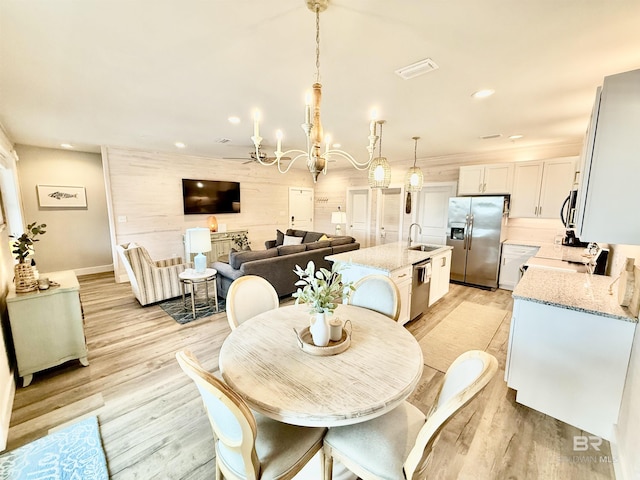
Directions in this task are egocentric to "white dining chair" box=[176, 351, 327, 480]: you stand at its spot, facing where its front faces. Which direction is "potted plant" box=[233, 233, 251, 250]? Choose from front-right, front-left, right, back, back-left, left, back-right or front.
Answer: front-left

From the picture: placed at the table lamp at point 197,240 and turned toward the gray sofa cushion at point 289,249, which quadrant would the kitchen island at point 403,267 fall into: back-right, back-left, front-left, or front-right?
front-right

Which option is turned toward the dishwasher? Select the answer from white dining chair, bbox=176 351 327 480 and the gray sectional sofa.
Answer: the white dining chair

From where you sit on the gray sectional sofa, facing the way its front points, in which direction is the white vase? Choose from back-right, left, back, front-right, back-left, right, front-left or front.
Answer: back-left

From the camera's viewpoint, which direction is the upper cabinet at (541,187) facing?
toward the camera

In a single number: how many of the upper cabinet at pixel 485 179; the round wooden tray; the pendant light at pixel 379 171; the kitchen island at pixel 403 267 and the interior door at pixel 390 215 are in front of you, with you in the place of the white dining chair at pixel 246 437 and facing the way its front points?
5

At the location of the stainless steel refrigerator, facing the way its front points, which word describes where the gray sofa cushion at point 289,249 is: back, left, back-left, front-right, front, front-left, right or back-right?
front-right

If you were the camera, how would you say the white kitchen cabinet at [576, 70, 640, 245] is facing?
facing to the left of the viewer

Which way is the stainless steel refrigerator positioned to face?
toward the camera

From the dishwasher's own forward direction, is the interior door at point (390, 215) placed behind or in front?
behind

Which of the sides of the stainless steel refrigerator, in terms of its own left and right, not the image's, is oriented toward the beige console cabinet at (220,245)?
right

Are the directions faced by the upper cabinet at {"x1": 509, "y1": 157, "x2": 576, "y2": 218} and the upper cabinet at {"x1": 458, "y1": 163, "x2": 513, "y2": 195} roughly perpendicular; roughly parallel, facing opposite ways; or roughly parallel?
roughly parallel

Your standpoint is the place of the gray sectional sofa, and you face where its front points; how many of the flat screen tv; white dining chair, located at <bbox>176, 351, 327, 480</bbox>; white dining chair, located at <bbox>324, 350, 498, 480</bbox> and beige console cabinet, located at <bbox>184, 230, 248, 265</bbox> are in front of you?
2

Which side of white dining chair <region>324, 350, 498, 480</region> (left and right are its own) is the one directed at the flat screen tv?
front

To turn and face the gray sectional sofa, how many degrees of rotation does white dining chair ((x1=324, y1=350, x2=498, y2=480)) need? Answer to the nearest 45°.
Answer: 0° — it already faces it

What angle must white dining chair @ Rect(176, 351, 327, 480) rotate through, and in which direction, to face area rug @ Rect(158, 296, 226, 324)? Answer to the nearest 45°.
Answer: approximately 45° to its left

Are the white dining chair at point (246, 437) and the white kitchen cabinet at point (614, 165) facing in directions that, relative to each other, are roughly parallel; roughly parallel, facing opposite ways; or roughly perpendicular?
roughly perpendicular
